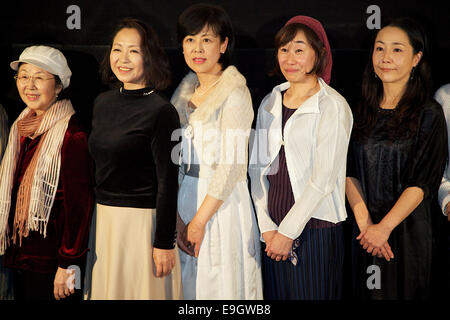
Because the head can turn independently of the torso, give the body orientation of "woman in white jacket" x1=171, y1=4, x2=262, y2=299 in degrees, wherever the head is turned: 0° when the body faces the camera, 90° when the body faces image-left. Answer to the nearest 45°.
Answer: approximately 45°

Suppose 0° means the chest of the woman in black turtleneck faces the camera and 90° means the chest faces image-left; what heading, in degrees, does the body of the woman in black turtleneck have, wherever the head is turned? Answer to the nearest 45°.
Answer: approximately 45°

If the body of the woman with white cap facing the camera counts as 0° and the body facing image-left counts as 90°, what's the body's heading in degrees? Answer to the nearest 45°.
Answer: approximately 45°

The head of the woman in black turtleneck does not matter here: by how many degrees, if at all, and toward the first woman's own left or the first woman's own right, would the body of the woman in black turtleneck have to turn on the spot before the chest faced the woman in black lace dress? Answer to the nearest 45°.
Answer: approximately 135° to the first woman's own left
